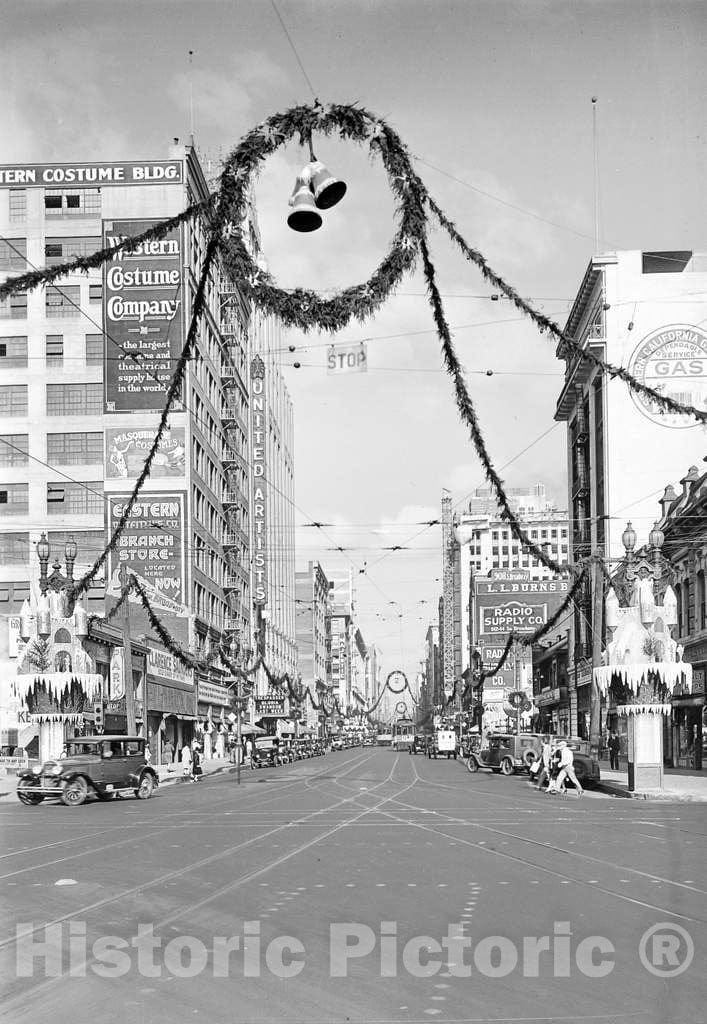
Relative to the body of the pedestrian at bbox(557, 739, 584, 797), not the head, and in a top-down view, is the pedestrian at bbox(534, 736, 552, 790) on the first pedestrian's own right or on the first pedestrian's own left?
on the first pedestrian's own right

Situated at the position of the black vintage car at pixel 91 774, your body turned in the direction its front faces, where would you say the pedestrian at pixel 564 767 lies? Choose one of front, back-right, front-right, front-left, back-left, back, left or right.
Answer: back-left

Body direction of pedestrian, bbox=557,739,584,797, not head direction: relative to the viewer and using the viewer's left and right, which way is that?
facing to the left of the viewer

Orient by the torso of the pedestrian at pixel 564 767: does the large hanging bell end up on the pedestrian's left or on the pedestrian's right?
on the pedestrian's left

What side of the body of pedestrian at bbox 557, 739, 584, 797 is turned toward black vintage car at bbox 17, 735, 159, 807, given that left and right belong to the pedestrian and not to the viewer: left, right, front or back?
front

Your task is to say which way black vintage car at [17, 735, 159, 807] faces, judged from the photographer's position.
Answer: facing the viewer and to the left of the viewer

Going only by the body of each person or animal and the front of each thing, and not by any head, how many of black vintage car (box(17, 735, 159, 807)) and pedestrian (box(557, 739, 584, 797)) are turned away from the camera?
0
